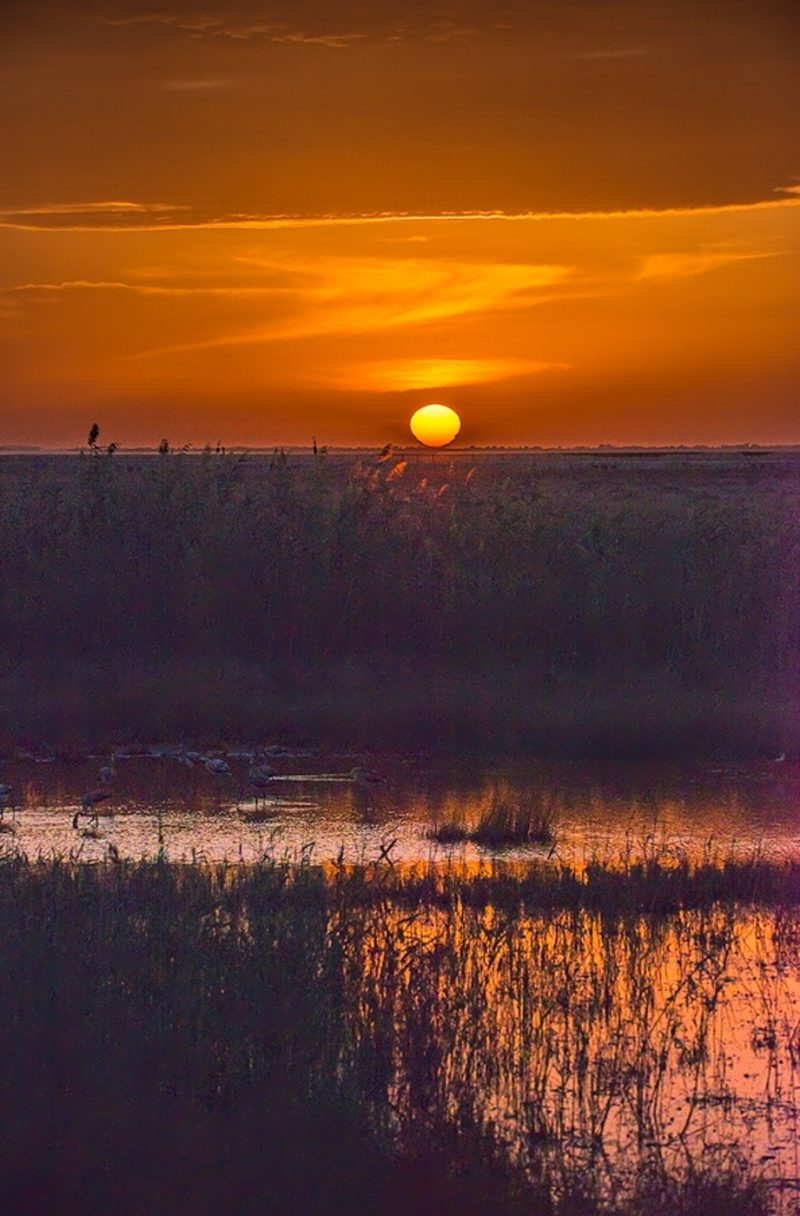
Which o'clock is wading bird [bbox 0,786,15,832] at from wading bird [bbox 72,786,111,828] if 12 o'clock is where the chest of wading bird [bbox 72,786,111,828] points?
wading bird [bbox 0,786,15,832] is roughly at 12 o'clock from wading bird [bbox 72,786,111,828].

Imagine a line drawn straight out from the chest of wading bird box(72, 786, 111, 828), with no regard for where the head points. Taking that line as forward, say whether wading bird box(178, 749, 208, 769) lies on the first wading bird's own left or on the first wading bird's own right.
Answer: on the first wading bird's own right

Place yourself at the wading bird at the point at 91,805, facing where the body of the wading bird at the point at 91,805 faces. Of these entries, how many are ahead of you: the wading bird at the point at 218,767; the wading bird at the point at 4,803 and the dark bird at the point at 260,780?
1

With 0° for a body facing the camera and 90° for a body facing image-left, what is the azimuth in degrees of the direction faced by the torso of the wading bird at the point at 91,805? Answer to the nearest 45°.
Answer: approximately 90°

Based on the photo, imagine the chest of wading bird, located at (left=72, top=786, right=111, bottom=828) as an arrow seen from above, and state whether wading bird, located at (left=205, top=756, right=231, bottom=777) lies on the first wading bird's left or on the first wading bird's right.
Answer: on the first wading bird's right

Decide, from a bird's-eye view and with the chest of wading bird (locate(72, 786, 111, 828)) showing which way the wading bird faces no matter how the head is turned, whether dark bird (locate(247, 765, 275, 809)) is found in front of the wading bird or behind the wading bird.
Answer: behind

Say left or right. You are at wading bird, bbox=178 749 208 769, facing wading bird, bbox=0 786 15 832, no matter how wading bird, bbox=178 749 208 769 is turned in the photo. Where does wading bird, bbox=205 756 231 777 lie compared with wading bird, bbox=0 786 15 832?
left
